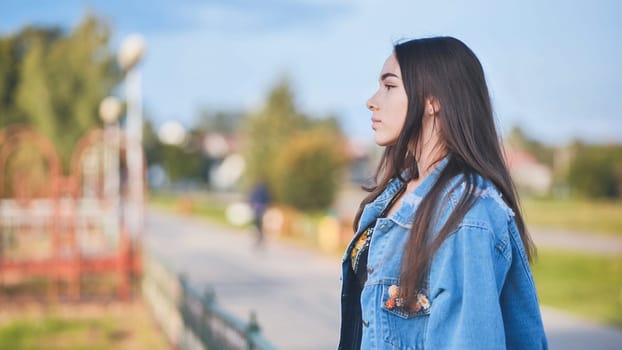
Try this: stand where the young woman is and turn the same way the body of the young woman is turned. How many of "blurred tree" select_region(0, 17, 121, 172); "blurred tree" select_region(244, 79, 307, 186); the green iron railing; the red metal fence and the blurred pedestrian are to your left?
0

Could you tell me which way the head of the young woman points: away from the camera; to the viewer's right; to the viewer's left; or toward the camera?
to the viewer's left

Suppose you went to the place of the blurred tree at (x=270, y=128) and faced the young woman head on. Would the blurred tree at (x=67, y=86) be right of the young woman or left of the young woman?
right

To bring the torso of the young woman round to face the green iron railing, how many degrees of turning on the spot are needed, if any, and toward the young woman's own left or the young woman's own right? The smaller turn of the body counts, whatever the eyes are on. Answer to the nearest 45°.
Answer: approximately 45° to the young woman's own right

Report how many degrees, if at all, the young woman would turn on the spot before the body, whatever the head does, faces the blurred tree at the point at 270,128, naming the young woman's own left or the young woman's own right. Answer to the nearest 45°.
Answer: approximately 90° to the young woman's own right

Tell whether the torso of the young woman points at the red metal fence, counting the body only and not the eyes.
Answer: no

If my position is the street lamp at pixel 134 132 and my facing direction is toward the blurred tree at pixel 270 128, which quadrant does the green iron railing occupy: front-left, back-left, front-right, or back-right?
back-right

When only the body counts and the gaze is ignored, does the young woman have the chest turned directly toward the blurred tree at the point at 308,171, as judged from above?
no

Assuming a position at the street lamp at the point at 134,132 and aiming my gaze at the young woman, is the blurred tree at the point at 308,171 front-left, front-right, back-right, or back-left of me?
back-left

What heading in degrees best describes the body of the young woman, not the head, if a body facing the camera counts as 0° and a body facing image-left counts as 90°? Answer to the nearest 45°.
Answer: approximately 90°

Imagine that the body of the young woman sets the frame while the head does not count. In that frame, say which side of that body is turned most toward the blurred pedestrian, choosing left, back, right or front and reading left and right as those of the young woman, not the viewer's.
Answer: right

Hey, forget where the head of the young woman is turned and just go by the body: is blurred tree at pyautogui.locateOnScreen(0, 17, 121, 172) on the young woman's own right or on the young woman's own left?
on the young woman's own right

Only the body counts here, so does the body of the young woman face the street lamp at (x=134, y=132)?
no
